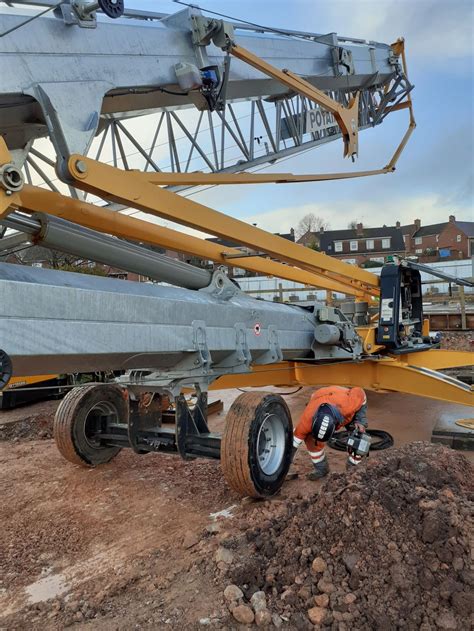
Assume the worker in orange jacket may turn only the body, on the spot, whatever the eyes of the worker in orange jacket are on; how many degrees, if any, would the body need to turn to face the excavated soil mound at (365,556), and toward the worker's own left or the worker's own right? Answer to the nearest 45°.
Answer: approximately 45° to the worker's own left

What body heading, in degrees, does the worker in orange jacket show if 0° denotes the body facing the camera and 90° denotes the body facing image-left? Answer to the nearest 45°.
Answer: approximately 45°
